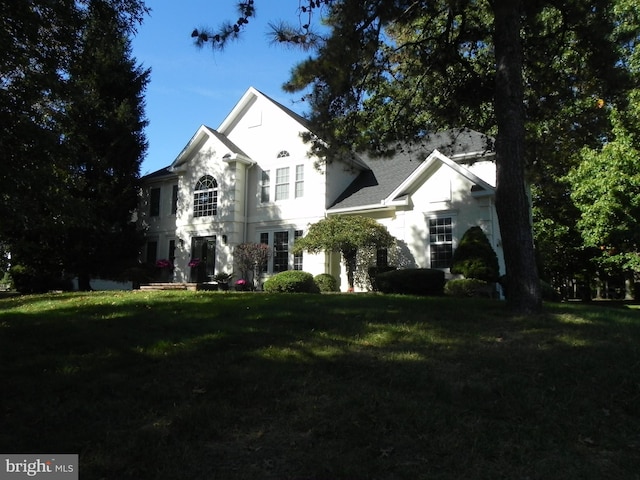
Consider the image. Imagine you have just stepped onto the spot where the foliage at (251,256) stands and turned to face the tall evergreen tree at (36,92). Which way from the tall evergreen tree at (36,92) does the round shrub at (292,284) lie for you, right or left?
left

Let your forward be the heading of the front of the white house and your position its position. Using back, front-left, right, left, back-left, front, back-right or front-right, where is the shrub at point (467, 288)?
left

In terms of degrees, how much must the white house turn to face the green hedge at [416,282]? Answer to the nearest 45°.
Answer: approximately 90° to its left

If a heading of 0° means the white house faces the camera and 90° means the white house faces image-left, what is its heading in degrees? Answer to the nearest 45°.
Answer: approximately 45°

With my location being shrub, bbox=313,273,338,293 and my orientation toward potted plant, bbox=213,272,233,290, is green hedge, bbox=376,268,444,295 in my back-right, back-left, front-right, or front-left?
back-left

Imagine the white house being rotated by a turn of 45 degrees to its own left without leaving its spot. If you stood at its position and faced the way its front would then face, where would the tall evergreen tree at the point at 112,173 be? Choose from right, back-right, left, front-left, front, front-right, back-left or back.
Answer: right

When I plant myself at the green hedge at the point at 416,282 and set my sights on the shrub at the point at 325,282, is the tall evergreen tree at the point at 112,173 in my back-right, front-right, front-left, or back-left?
front-left

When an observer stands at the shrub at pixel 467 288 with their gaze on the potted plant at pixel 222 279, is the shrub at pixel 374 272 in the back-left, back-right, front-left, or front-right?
front-right

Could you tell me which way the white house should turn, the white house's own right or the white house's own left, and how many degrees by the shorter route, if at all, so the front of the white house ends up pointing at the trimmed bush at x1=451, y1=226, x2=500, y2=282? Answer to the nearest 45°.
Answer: approximately 90° to the white house's own left
